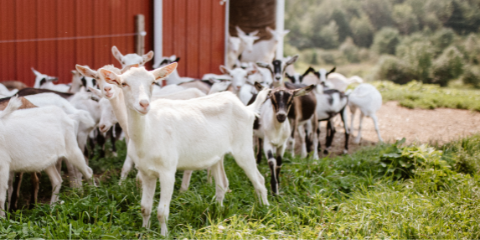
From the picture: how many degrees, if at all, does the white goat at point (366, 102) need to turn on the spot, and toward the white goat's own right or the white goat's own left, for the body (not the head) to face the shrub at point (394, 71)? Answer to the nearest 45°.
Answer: approximately 45° to the white goat's own right

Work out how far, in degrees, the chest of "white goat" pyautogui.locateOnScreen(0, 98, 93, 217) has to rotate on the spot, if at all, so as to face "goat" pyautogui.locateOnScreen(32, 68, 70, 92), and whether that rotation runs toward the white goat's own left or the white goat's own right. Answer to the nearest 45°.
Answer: approximately 90° to the white goat's own right

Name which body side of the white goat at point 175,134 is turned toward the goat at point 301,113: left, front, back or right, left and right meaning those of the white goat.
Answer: back

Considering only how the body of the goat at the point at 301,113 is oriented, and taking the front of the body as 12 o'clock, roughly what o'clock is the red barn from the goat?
The red barn is roughly at 2 o'clock from the goat.

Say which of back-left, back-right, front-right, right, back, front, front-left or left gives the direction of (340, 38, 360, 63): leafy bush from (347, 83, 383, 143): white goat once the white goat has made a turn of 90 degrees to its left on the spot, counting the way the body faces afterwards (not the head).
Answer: back-right

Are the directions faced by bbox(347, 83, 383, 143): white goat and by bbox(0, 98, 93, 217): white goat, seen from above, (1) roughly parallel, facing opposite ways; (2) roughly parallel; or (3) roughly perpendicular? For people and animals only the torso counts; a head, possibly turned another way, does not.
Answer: roughly perpendicular

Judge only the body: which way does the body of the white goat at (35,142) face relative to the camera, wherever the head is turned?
to the viewer's left

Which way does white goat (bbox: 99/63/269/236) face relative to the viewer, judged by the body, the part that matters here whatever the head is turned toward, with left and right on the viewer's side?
facing the viewer and to the left of the viewer

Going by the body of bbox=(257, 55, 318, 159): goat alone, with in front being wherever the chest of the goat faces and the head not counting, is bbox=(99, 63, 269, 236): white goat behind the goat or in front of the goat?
in front

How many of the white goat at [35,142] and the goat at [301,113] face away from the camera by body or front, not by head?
0

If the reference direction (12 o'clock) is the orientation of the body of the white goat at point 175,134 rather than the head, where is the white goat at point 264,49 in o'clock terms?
the white goat at point 264,49 is roughly at 5 o'clock from the white goat at point 175,134.

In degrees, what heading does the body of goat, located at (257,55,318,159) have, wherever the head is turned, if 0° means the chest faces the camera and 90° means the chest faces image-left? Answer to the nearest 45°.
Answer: approximately 45°

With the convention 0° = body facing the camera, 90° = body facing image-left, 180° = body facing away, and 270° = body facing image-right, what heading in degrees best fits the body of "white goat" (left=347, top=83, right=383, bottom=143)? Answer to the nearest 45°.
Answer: approximately 135°

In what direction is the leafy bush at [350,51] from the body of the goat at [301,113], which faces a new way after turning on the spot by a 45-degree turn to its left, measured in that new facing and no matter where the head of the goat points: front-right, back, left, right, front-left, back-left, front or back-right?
back

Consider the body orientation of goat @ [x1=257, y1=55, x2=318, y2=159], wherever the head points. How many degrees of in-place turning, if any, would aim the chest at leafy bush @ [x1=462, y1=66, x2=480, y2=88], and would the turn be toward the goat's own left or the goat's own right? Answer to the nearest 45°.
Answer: approximately 180°
